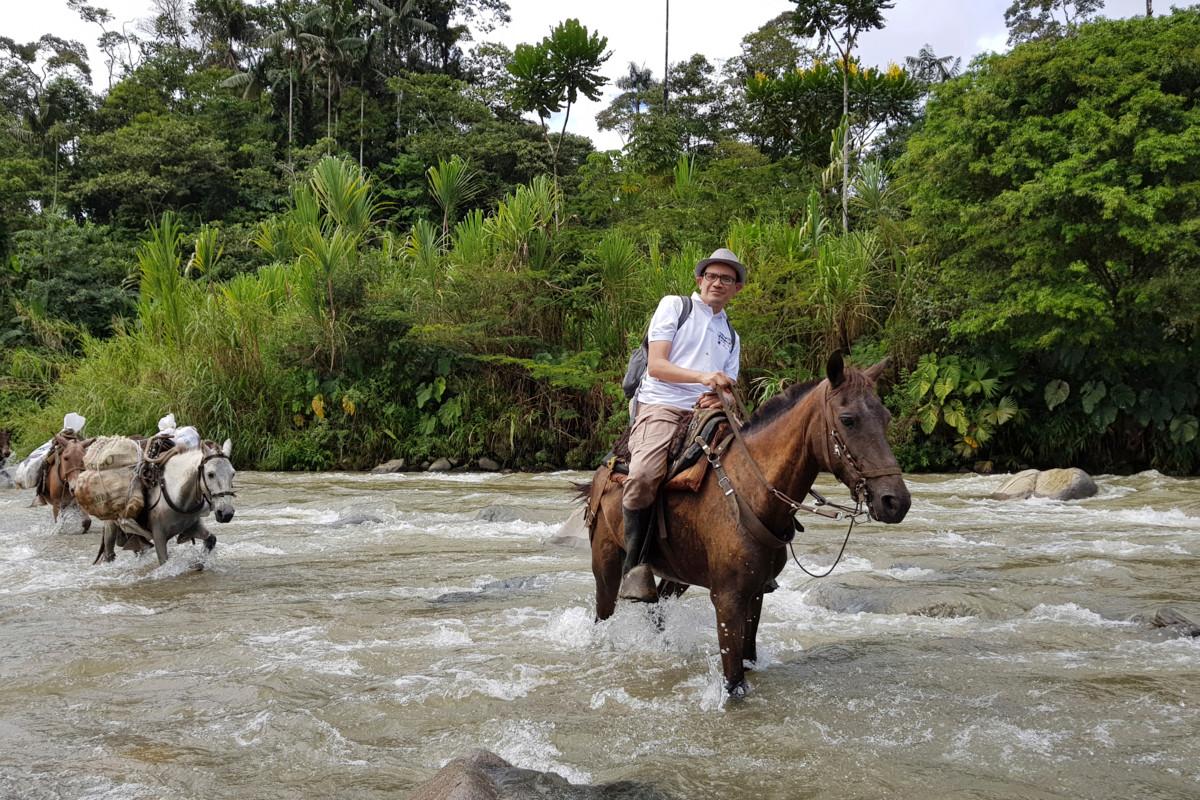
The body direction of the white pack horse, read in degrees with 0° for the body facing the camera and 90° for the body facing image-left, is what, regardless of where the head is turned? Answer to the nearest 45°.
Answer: approximately 315°

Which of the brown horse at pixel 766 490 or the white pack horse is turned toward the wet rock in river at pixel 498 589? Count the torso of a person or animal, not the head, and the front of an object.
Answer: the white pack horse

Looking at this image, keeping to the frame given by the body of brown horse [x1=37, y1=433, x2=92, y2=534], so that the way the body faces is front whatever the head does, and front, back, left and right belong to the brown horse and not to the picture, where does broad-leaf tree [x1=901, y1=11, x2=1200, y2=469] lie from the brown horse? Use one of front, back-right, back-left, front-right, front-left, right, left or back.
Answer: front-left

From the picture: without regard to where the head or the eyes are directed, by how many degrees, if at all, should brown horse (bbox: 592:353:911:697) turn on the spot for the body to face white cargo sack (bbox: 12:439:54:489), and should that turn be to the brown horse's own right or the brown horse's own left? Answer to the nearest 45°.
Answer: approximately 180°

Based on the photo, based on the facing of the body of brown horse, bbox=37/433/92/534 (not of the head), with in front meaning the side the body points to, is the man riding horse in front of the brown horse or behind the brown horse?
in front

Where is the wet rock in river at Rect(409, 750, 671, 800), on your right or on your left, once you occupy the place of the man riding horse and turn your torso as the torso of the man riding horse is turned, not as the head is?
on your right

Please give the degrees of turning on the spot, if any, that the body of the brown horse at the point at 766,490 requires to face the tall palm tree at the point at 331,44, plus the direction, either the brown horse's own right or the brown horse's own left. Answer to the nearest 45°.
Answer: approximately 180°

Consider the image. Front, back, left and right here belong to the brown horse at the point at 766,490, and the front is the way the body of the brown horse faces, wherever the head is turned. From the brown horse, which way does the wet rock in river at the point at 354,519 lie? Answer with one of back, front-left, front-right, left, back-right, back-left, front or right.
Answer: back

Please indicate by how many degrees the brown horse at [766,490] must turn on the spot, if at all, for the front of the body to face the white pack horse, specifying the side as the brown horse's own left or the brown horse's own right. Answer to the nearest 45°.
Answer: approximately 180°

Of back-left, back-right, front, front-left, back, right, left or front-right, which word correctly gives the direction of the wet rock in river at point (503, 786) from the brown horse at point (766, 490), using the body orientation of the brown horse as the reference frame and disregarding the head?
right

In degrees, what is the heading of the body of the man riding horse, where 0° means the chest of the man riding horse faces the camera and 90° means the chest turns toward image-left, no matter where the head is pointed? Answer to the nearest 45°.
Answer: approximately 315°

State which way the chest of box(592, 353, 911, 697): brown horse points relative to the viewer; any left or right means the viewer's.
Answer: facing the viewer and to the right of the viewer

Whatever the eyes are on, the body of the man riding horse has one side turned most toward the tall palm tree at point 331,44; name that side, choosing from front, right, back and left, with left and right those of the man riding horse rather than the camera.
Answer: back

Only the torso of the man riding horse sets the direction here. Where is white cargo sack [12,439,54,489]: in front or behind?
behind

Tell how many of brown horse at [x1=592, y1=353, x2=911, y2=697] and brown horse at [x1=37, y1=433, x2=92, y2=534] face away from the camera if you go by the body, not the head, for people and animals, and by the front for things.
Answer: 0
